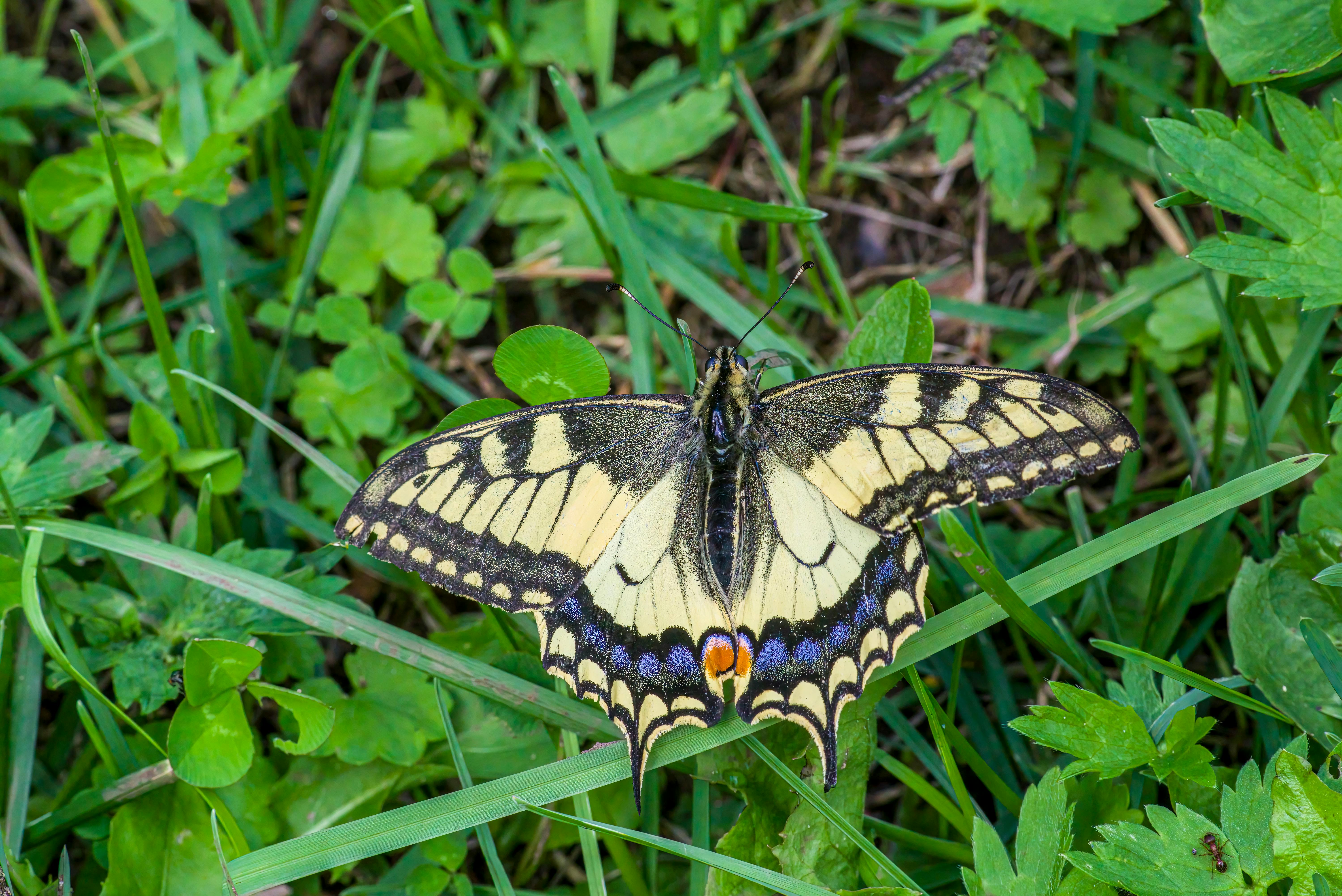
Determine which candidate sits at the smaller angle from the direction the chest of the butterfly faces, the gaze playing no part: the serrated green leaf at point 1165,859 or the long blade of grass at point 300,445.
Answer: the long blade of grass

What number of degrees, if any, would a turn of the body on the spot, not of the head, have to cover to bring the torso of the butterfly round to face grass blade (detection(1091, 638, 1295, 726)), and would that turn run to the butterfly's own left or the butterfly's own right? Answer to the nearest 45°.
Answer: approximately 90° to the butterfly's own right

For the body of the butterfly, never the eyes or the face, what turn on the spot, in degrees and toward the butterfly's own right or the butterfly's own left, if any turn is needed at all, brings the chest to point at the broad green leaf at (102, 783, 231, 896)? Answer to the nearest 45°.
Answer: approximately 90° to the butterfly's own left

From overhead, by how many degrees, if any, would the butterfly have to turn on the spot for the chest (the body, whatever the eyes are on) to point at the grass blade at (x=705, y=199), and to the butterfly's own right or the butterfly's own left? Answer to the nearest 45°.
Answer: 0° — it already faces it

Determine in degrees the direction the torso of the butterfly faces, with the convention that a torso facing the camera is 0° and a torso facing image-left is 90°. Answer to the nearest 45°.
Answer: approximately 180°

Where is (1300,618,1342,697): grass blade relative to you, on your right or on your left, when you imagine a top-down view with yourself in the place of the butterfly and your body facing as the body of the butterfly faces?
on your right

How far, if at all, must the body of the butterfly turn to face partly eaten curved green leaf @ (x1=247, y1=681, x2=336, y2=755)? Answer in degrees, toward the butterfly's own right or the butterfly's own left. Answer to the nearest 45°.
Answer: approximately 90° to the butterfly's own left

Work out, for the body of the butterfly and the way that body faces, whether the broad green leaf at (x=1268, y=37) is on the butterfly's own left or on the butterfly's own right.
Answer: on the butterfly's own right

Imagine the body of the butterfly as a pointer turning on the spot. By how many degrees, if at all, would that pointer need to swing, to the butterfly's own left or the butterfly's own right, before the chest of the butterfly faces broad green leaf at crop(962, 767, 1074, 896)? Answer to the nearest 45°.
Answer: approximately 135° to the butterfly's own right

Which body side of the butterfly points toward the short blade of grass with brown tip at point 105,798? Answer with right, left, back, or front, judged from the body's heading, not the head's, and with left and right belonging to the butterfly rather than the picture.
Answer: left

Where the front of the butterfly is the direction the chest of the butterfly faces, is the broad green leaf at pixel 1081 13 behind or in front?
in front

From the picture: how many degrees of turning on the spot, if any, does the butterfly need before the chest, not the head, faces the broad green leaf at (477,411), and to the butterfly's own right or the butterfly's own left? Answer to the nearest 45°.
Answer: approximately 45° to the butterfly's own left
